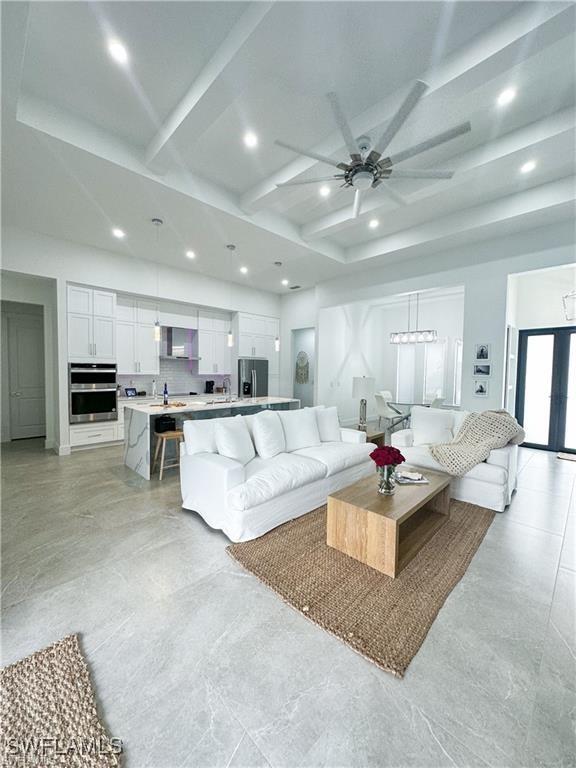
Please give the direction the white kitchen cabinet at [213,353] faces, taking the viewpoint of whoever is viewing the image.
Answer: facing the viewer and to the right of the viewer

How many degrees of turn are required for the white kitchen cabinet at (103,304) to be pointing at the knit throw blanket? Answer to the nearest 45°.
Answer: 0° — it already faces it

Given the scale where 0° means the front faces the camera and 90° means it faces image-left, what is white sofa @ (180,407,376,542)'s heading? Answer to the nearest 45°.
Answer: approximately 315°

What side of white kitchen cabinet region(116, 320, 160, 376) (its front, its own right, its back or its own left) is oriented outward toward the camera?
front

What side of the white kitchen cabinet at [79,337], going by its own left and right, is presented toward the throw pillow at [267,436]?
front

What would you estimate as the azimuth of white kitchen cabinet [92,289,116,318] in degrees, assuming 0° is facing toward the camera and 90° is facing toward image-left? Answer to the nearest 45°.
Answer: approximately 315°

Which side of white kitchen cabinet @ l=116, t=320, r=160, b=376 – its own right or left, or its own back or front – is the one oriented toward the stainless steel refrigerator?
left

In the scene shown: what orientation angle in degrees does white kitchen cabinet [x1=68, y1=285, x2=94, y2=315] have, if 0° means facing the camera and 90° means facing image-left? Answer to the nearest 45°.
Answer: approximately 0°

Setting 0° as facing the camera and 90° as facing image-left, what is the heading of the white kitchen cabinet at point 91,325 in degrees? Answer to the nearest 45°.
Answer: approximately 315°

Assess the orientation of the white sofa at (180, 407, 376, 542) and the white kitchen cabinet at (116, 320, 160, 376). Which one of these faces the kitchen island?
the white kitchen cabinet

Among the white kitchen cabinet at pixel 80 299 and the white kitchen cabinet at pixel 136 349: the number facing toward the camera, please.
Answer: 2
